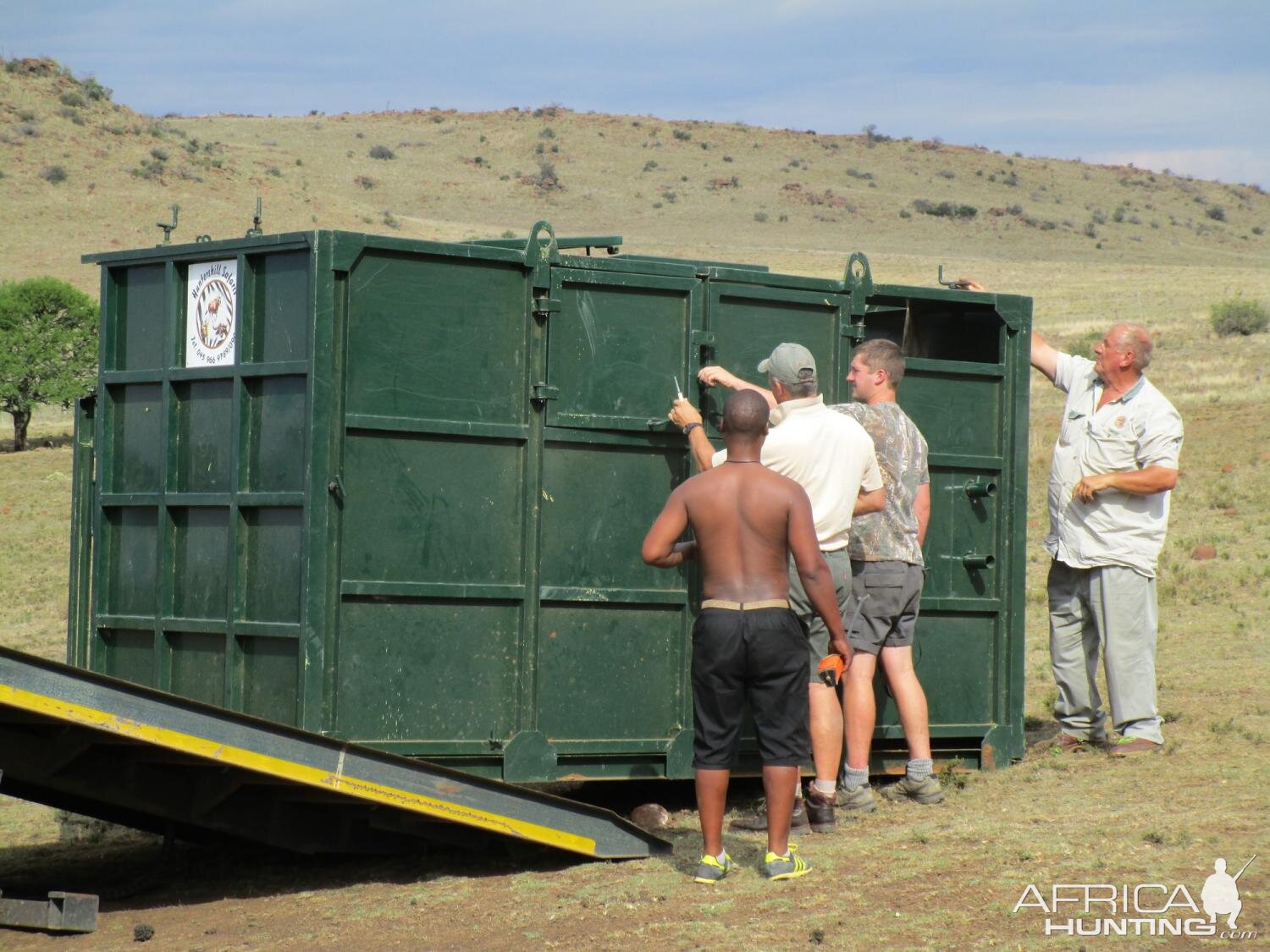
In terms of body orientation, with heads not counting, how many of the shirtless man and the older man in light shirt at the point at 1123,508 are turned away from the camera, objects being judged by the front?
1

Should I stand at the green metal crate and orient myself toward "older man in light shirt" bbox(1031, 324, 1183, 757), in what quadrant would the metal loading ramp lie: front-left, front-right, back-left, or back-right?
back-right

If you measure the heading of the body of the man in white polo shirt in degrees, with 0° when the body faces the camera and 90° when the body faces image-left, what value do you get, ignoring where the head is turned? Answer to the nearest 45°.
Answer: approximately 135°

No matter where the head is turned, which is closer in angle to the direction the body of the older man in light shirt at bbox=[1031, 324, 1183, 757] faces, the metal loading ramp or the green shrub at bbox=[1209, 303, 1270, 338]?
the metal loading ramp

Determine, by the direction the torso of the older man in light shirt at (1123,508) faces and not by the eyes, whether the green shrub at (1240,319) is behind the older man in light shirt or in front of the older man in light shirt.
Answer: behind

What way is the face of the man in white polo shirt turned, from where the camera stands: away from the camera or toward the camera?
away from the camera

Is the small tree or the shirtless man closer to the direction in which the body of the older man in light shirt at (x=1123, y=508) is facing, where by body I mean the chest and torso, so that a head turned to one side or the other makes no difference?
the shirtless man

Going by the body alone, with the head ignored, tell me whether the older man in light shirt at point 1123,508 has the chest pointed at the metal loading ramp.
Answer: yes

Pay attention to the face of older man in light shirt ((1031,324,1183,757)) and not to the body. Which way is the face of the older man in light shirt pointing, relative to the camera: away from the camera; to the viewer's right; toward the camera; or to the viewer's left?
to the viewer's left

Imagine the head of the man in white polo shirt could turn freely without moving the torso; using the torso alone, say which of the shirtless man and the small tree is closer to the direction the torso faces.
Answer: the small tree

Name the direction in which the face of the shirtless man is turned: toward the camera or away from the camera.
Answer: away from the camera

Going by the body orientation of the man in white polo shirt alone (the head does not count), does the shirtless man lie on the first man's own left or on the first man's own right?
on the first man's own left

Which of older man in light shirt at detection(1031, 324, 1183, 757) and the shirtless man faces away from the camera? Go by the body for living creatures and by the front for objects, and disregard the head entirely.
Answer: the shirtless man

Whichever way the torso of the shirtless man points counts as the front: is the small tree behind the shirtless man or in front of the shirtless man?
in front

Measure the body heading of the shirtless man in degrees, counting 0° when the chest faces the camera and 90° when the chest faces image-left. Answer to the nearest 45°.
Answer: approximately 180°

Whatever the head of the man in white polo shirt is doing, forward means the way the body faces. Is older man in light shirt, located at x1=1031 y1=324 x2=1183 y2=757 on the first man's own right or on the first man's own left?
on the first man's own right
